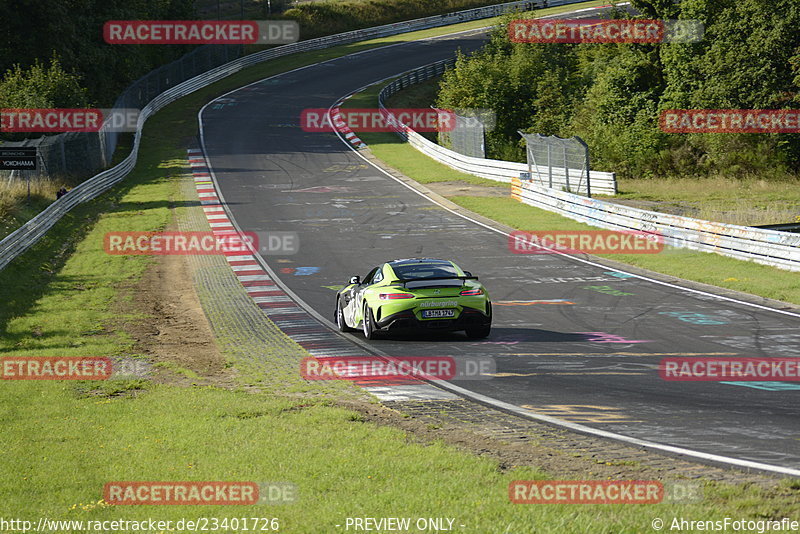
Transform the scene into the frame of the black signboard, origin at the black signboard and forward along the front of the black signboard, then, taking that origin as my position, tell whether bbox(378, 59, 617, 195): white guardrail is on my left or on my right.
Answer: on my left

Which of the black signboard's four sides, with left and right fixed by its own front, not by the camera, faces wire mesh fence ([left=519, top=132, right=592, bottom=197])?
left

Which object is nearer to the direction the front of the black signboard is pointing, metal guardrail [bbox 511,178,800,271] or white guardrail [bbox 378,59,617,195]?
the metal guardrail

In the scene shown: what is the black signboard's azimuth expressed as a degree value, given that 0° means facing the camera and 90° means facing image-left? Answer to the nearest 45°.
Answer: approximately 0°

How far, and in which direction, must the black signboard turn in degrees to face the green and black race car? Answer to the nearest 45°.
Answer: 0° — it already faces it

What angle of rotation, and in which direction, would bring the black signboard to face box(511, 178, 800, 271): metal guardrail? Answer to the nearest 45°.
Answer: approximately 45° to its left

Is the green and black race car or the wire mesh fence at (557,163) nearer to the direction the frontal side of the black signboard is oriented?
the green and black race car

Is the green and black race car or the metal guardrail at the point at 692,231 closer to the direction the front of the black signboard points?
the green and black race car

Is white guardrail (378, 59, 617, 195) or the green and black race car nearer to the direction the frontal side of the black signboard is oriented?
the green and black race car
